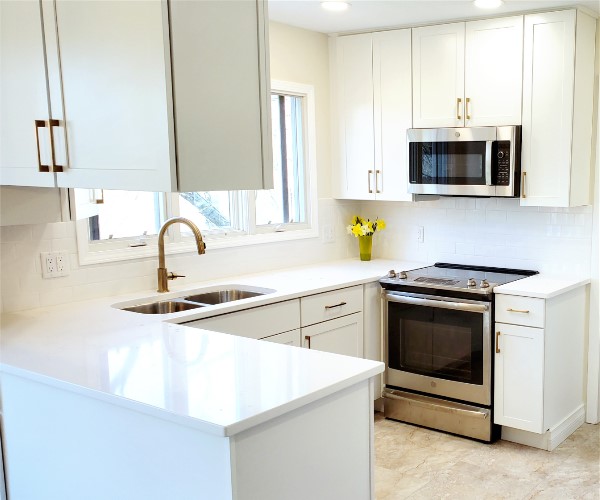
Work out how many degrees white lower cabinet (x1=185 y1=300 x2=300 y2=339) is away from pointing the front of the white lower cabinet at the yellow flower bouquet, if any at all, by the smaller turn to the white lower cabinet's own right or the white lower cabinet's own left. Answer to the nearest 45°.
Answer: approximately 90° to the white lower cabinet's own left

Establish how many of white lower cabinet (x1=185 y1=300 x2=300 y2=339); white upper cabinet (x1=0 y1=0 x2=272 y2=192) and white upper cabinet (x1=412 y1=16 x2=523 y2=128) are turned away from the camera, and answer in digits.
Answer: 0

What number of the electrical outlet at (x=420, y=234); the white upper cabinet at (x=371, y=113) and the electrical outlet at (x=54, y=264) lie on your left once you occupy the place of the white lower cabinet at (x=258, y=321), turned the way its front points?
2

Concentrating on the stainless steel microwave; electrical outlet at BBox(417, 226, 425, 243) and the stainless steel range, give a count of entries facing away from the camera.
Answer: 0

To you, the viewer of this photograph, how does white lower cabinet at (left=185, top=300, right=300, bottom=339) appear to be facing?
facing the viewer and to the right of the viewer

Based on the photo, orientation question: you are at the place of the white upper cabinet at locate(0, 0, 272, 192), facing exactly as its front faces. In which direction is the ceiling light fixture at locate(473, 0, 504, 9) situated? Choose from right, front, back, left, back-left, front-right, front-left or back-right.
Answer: back

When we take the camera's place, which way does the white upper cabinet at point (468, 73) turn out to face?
facing the viewer and to the left of the viewer

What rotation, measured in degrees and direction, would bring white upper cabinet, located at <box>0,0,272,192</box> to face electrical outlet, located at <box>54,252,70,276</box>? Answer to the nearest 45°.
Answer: approximately 135° to its right
